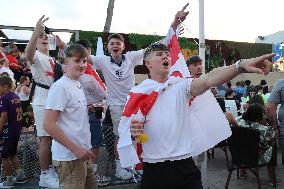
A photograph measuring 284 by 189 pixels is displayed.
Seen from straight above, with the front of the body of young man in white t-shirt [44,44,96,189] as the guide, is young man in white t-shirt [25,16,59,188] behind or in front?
behind

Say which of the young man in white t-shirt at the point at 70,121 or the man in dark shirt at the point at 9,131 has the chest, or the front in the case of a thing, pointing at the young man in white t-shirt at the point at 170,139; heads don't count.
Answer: the young man in white t-shirt at the point at 70,121

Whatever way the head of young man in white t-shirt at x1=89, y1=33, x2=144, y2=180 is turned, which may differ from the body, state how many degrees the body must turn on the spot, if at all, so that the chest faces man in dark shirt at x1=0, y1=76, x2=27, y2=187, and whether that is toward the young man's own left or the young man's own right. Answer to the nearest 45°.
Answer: approximately 90° to the young man's own right

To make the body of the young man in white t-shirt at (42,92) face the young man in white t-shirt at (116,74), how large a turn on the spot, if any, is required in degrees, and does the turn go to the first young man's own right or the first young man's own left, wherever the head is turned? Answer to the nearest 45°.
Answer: approximately 45° to the first young man's own left

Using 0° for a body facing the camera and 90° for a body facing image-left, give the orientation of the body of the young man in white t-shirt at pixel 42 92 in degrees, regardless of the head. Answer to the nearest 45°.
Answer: approximately 315°

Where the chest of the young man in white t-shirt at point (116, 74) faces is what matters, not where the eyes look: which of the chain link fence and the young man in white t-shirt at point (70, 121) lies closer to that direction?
the young man in white t-shirt

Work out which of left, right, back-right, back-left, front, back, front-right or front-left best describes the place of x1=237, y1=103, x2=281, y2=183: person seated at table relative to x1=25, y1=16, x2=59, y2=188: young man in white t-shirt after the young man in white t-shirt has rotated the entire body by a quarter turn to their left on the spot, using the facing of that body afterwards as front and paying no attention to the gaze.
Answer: front-right

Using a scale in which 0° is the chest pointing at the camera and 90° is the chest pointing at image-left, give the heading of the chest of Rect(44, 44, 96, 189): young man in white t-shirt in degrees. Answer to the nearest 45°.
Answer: approximately 315°

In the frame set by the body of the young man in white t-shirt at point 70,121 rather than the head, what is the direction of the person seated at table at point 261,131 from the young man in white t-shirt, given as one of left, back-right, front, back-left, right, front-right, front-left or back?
left

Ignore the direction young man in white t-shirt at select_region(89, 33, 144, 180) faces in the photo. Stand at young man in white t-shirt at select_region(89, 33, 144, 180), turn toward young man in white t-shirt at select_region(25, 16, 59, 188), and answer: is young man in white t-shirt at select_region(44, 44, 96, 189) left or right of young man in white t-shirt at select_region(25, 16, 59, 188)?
left

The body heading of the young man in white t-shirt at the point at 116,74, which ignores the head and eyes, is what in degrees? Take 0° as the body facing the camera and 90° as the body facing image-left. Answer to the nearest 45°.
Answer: approximately 0°
